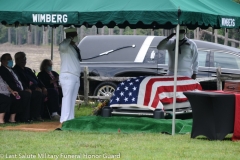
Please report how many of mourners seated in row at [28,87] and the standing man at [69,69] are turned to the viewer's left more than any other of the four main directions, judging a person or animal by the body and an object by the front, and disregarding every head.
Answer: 0

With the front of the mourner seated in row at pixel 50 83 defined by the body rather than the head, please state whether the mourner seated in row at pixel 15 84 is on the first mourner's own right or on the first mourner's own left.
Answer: on the first mourner's own right

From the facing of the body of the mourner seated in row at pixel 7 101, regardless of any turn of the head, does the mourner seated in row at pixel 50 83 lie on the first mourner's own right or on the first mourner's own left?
on the first mourner's own left

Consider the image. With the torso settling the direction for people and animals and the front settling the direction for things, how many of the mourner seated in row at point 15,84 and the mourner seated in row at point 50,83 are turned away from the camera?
0

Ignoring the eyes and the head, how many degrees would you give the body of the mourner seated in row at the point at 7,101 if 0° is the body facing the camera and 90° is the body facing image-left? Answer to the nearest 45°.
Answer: approximately 315°

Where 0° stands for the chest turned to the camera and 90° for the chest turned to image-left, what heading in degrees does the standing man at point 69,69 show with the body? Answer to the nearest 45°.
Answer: approximately 270°
